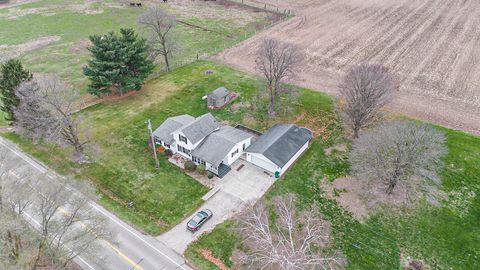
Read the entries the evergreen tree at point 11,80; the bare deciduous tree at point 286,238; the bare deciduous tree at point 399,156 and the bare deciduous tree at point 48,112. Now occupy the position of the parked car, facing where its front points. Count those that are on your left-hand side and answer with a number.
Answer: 2

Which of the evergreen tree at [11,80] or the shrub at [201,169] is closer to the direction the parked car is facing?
the shrub

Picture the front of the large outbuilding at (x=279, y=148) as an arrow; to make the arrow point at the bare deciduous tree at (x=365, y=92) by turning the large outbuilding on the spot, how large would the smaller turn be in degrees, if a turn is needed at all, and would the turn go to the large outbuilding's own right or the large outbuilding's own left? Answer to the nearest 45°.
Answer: approximately 180°

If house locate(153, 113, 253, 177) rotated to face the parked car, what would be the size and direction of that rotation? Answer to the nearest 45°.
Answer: approximately 45° to its left

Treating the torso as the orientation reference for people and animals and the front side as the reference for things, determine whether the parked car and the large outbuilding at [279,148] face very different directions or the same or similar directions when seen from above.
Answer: very different directions

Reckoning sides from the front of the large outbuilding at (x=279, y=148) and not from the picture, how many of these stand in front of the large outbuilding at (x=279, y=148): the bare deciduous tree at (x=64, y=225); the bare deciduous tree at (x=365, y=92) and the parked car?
2

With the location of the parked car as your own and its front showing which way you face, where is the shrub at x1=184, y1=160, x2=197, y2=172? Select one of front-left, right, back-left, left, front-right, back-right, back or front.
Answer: front-left

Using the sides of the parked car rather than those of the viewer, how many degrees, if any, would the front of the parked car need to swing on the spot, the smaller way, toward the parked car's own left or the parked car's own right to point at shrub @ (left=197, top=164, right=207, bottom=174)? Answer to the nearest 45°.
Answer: approximately 45° to the parked car's own left

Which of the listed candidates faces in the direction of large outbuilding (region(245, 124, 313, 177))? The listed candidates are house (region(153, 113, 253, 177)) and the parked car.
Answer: the parked car

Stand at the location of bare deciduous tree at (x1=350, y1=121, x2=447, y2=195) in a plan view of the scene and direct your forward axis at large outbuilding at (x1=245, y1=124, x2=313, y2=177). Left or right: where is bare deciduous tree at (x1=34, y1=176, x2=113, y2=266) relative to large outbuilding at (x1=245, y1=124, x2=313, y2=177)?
left

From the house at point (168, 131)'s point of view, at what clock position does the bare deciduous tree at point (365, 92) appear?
The bare deciduous tree is roughly at 8 o'clock from the house.

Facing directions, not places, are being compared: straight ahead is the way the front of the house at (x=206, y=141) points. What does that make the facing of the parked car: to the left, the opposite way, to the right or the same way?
the opposite way

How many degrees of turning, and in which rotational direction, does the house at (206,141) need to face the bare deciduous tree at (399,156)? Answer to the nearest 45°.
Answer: approximately 90° to its left

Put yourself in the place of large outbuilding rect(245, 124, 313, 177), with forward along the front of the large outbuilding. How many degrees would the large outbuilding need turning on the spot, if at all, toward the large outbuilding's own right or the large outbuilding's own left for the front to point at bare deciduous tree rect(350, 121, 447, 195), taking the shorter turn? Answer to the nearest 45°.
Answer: approximately 135° to the large outbuilding's own left

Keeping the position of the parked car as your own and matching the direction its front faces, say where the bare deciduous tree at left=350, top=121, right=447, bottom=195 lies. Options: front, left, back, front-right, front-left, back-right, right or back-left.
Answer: front-right

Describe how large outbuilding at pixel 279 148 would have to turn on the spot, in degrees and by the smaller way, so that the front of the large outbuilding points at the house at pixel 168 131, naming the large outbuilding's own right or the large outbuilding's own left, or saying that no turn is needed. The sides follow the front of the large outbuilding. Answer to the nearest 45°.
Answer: approximately 45° to the large outbuilding's own right

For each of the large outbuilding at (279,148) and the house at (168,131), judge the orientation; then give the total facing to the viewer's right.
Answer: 0

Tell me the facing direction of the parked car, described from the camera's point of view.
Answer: facing away from the viewer and to the right of the viewer
